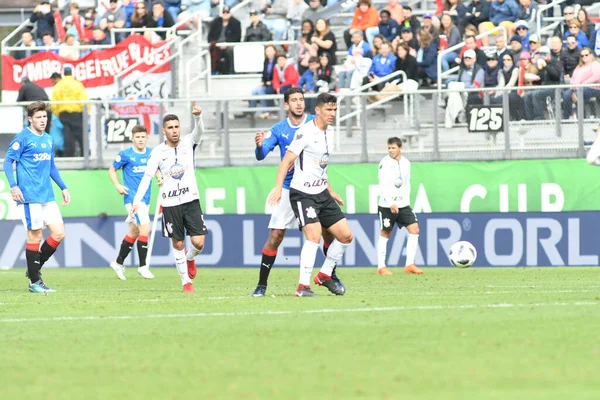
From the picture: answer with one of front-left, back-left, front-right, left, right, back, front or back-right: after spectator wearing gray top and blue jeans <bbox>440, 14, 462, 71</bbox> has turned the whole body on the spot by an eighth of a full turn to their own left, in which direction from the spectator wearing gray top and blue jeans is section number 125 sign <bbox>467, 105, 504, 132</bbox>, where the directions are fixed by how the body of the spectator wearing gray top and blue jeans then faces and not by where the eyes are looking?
front

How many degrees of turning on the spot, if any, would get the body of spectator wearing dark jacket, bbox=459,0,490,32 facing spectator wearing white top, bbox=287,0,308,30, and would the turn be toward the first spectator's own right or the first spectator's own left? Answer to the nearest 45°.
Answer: approximately 45° to the first spectator's own right

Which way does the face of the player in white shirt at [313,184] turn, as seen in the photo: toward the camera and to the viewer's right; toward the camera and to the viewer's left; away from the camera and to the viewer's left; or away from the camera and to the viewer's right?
toward the camera and to the viewer's right

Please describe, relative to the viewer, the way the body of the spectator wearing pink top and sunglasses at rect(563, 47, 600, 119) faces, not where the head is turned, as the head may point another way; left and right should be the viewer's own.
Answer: facing the viewer and to the left of the viewer

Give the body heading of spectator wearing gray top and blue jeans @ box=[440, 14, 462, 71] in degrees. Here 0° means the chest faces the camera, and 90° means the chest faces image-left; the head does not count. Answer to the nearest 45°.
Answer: approximately 45°

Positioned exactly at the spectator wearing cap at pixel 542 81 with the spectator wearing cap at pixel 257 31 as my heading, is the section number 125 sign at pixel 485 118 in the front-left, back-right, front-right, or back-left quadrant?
front-left

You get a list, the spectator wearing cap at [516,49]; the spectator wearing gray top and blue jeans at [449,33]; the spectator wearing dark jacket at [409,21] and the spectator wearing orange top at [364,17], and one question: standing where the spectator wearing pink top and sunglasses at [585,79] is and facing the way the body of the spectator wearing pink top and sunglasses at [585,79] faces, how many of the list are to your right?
4

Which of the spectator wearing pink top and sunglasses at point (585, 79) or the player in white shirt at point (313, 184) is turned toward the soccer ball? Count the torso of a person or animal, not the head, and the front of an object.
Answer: the spectator wearing pink top and sunglasses

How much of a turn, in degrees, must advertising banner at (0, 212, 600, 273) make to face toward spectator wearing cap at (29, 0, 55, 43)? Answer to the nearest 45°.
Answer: approximately 135° to its right

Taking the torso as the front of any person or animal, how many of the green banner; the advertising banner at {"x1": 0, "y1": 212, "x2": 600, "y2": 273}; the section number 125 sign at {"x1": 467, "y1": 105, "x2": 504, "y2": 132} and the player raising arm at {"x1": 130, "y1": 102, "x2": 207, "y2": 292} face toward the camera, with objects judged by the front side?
4

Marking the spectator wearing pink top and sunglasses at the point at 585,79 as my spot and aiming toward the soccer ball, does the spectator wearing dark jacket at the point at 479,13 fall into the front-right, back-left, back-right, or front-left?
back-right

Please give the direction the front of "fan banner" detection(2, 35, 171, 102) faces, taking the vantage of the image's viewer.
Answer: facing the viewer

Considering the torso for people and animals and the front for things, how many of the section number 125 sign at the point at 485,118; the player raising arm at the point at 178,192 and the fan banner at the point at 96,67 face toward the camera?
3

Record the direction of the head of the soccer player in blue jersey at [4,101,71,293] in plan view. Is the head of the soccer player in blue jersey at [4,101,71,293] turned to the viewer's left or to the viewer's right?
to the viewer's right

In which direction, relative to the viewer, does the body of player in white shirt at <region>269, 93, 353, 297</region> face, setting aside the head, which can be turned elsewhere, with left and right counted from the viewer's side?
facing the viewer and to the right of the viewer
